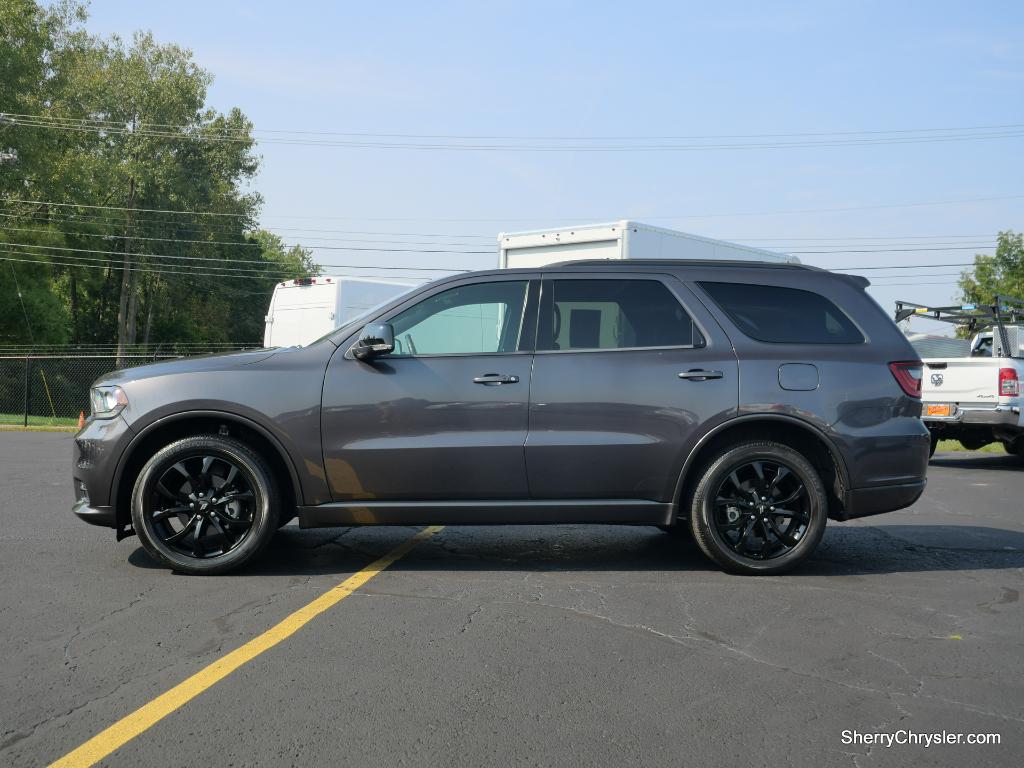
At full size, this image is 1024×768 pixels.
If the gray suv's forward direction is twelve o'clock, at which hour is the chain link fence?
The chain link fence is roughly at 2 o'clock from the gray suv.

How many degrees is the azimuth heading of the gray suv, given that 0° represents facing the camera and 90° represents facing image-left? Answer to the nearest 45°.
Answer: approximately 90°

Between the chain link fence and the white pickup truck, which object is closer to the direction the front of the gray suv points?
the chain link fence

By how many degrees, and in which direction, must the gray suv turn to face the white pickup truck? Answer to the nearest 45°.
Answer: approximately 135° to its right
